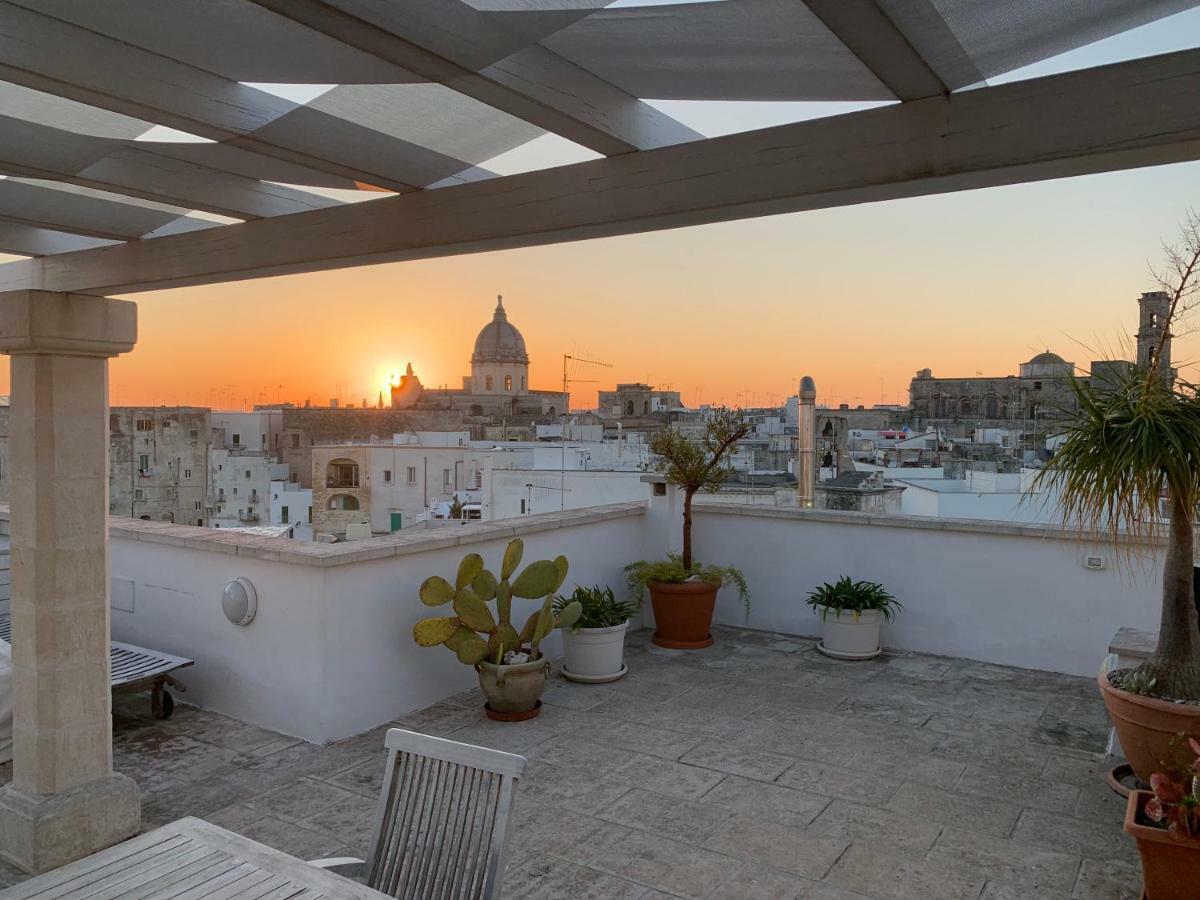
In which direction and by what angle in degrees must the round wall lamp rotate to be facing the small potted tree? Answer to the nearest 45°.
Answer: approximately 135° to its left

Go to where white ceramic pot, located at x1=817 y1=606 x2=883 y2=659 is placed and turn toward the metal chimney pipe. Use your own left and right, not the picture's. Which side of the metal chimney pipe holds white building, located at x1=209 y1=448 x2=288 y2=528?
left

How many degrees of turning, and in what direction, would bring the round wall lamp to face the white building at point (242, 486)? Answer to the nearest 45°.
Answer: approximately 135° to its right

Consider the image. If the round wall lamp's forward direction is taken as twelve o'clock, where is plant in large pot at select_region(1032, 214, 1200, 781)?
The plant in large pot is roughly at 9 o'clock from the round wall lamp.

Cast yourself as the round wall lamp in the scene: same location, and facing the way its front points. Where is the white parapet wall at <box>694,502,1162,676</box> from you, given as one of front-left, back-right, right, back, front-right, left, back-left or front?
back-left

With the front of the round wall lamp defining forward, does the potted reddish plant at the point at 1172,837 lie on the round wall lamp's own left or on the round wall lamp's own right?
on the round wall lamp's own left

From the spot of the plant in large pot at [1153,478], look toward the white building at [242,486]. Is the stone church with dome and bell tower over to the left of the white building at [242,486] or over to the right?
right

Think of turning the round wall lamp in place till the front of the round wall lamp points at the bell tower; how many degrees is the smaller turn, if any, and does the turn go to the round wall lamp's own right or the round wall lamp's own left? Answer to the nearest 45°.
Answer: approximately 180°
